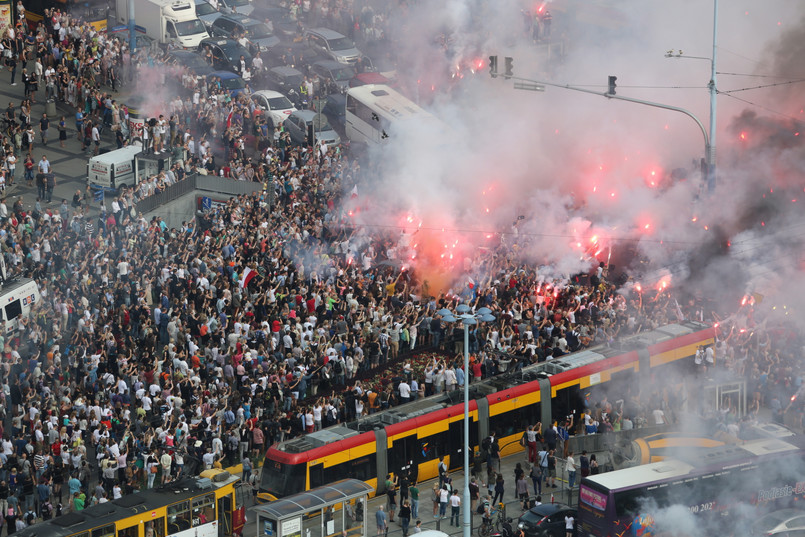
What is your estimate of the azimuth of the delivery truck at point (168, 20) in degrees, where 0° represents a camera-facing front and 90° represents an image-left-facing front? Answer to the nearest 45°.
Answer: approximately 315°

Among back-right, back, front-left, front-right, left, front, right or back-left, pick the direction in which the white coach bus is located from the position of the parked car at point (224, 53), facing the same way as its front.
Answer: front

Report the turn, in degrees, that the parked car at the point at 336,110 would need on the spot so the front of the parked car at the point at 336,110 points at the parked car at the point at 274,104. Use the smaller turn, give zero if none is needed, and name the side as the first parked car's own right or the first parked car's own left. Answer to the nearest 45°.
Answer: approximately 90° to the first parked car's own right

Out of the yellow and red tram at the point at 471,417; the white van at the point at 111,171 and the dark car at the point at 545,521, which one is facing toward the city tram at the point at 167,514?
the yellow and red tram

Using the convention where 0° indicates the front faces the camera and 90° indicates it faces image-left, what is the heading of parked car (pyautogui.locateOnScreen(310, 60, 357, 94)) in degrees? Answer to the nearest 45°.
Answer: approximately 315°

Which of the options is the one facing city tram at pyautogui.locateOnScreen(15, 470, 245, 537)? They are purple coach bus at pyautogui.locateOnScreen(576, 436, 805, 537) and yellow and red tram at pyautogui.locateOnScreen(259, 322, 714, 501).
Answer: the yellow and red tram

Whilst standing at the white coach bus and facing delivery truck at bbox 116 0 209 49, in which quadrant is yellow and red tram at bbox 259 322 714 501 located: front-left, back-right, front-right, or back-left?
back-left

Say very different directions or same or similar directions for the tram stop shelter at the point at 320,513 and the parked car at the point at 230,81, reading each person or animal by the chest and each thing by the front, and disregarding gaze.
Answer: very different directions

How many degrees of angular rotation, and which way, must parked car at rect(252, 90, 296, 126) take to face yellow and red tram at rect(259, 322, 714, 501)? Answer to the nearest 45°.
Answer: approximately 45° to its right

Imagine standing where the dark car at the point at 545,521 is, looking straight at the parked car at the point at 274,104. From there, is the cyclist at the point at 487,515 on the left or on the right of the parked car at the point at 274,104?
left

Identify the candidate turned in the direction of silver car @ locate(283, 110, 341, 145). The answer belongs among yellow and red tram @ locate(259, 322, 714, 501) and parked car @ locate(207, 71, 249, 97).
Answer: the parked car

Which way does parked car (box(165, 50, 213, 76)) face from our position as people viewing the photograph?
facing the viewer and to the right of the viewer
